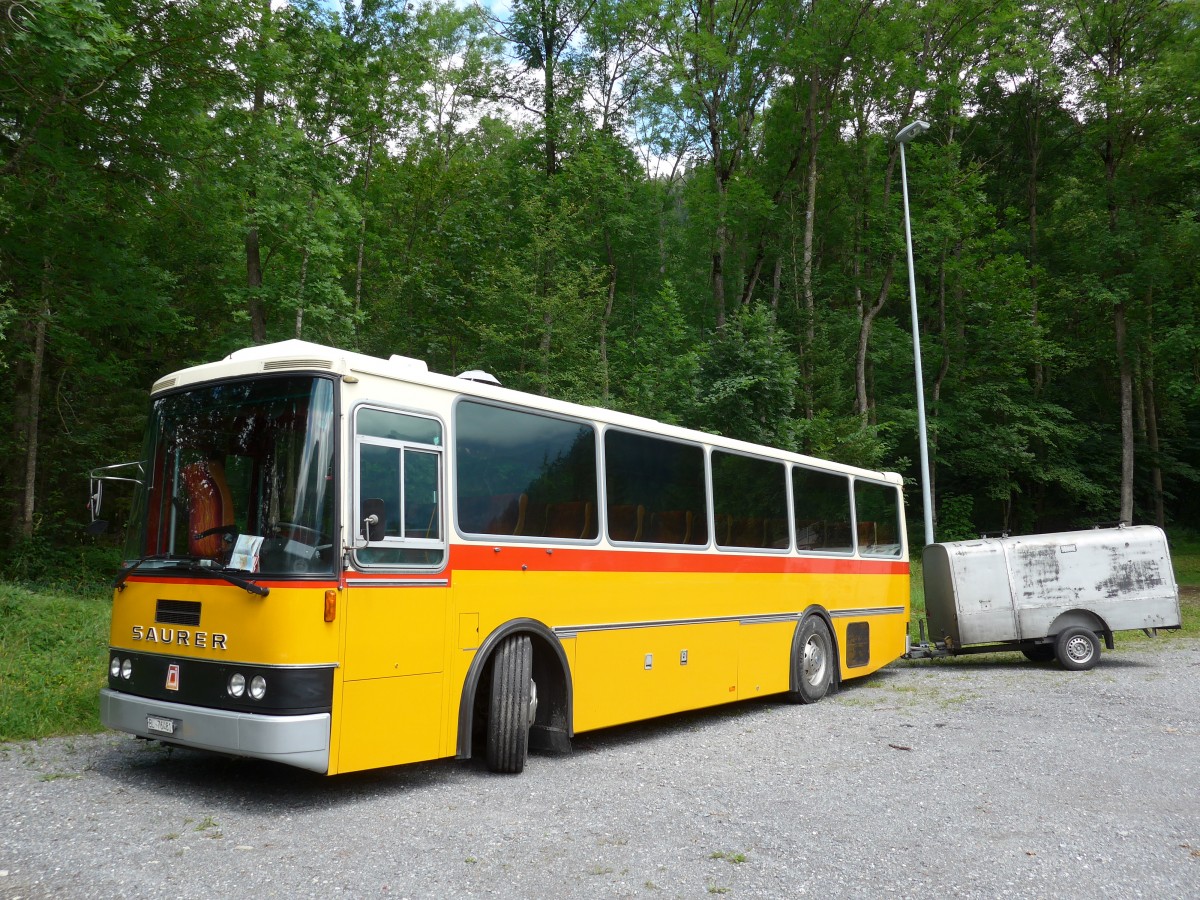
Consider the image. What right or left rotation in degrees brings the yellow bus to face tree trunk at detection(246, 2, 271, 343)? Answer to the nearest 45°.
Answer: approximately 135° to its right

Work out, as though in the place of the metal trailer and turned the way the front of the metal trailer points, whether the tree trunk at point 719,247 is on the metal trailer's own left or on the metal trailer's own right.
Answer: on the metal trailer's own right

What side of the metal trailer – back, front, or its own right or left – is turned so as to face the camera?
left

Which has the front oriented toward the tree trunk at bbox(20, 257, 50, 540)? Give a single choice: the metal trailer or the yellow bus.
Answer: the metal trailer

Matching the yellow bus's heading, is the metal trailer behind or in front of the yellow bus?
behind

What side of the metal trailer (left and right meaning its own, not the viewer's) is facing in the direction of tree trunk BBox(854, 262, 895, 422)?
right

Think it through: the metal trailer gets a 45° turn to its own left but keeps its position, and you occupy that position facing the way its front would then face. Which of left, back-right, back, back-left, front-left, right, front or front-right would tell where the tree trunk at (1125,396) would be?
back-right

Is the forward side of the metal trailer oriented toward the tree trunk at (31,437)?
yes

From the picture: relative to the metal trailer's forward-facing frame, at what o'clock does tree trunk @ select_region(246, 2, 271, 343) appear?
The tree trunk is roughly at 12 o'clock from the metal trailer.

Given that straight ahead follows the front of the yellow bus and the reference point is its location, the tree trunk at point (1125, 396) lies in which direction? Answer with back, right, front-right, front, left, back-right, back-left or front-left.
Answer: back

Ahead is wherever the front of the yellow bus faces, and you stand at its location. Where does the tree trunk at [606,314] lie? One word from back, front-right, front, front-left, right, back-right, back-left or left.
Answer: back-right

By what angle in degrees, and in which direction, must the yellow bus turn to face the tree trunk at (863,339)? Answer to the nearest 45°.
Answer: approximately 180°

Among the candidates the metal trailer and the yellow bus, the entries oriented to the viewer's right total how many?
0
